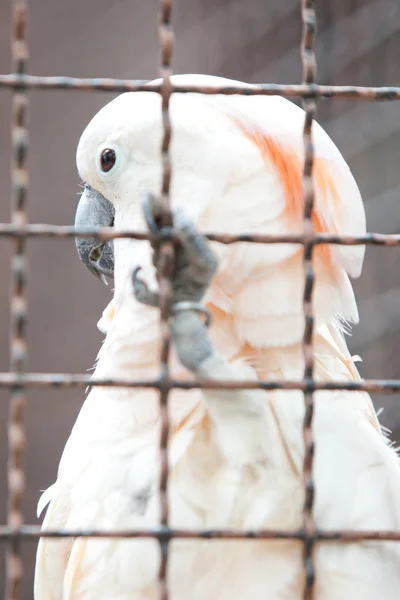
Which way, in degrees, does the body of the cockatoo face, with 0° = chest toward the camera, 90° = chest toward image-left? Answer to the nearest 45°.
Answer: approximately 45°
